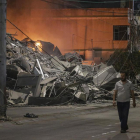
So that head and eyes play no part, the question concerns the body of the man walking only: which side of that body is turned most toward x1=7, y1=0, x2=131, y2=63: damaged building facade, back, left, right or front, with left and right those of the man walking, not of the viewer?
back

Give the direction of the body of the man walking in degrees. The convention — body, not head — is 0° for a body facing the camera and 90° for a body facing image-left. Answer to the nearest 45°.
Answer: approximately 0°

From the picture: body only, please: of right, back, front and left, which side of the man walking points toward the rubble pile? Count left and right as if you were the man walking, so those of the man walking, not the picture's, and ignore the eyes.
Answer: back

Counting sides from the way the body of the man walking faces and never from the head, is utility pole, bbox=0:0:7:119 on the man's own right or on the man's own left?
on the man's own right

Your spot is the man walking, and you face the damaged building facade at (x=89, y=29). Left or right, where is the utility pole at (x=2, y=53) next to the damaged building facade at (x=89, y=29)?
left
